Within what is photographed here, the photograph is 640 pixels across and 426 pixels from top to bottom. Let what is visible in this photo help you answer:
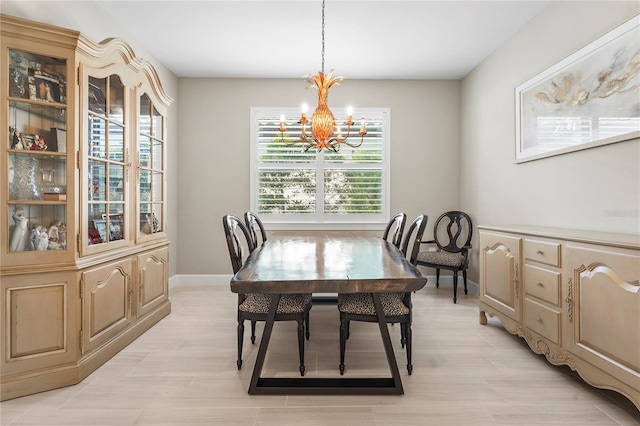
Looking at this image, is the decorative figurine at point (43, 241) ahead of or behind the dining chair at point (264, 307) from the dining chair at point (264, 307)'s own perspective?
behind

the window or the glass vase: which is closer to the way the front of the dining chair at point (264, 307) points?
the window

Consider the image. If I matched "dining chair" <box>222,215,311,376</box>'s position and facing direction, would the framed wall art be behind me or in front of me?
in front

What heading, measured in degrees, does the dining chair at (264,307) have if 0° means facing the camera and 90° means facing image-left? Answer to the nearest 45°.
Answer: approximately 270°

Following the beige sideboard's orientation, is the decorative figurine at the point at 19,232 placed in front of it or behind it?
in front

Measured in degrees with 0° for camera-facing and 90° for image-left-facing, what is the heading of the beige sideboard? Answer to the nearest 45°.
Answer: approximately 45°

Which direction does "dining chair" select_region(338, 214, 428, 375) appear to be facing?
to the viewer's left

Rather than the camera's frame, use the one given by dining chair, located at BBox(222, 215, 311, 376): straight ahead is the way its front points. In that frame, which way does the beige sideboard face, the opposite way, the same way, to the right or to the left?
the opposite way

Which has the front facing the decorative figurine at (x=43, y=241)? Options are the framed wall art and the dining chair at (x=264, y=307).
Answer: the framed wall art

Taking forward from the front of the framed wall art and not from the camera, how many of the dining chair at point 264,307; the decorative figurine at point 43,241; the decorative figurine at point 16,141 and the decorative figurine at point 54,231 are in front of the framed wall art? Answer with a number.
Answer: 4

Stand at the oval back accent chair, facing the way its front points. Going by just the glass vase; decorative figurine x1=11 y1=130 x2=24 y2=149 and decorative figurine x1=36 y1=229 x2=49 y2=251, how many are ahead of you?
3

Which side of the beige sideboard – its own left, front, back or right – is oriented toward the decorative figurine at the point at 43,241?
front
